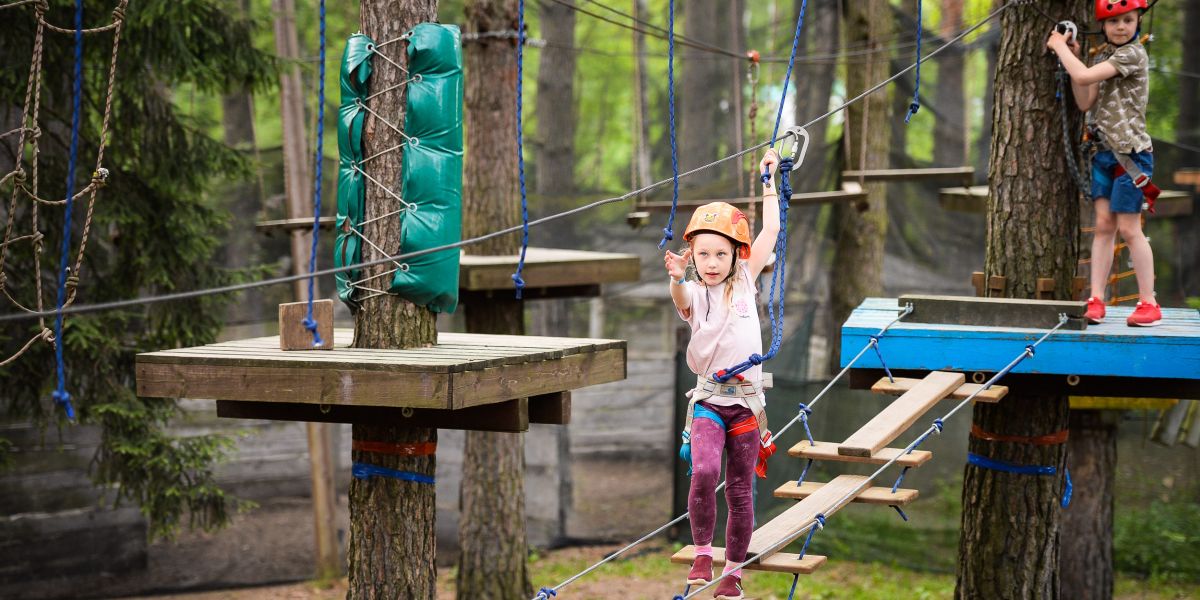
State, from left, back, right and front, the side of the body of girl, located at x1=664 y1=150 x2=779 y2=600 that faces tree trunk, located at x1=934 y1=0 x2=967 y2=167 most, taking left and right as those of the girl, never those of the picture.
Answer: back

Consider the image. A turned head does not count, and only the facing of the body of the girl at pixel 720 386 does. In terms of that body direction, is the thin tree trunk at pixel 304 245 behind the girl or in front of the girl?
behind

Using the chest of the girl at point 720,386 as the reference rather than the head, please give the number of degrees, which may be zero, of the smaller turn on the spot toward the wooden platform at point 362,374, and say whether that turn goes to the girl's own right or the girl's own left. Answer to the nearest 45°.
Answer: approximately 90° to the girl's own right

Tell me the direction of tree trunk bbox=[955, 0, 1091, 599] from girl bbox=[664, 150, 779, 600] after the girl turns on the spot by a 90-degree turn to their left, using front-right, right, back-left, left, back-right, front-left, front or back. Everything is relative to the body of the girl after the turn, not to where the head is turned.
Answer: front-left

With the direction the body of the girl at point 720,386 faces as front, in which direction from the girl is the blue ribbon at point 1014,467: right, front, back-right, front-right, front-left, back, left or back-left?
back-left

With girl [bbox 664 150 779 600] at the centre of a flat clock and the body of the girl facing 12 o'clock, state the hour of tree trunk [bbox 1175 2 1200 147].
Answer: The tree trunk is roughly at 7 o'clock from the girl.

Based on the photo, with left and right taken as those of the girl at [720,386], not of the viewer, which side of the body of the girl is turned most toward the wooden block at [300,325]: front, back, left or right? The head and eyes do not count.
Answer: right

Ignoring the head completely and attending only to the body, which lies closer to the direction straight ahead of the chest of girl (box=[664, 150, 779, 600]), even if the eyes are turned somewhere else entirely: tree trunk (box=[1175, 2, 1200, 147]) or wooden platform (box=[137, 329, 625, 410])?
the wooden platform

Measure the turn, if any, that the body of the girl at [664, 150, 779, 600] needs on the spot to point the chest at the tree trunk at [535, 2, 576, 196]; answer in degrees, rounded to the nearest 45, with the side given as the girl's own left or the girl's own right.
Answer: approximately 180°

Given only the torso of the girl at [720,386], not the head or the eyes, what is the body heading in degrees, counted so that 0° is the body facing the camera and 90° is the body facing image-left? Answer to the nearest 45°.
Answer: approximately 0°
